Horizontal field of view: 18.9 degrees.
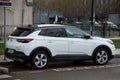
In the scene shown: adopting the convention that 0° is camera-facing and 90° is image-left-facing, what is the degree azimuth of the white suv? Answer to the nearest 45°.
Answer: approximately 225°
